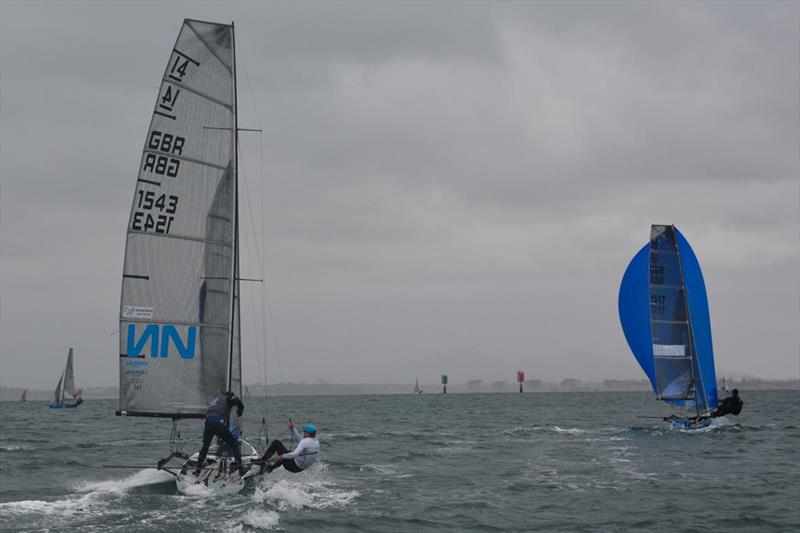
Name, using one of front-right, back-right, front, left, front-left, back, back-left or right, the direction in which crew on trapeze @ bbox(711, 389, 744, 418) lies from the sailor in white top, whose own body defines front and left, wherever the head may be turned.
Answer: back-right

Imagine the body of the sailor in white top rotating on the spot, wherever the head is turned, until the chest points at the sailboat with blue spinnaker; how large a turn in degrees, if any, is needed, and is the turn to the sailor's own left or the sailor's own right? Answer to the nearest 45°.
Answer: approximately 135° to the sailor's own right

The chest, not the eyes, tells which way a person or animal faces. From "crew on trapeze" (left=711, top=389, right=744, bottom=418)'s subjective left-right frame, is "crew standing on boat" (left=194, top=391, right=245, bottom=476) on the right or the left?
on their left

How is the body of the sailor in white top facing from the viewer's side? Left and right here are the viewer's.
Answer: facing to the left of the viewer

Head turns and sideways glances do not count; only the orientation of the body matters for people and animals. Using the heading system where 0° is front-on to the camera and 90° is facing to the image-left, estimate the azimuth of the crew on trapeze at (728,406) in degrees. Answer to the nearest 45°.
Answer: approximately 90°
